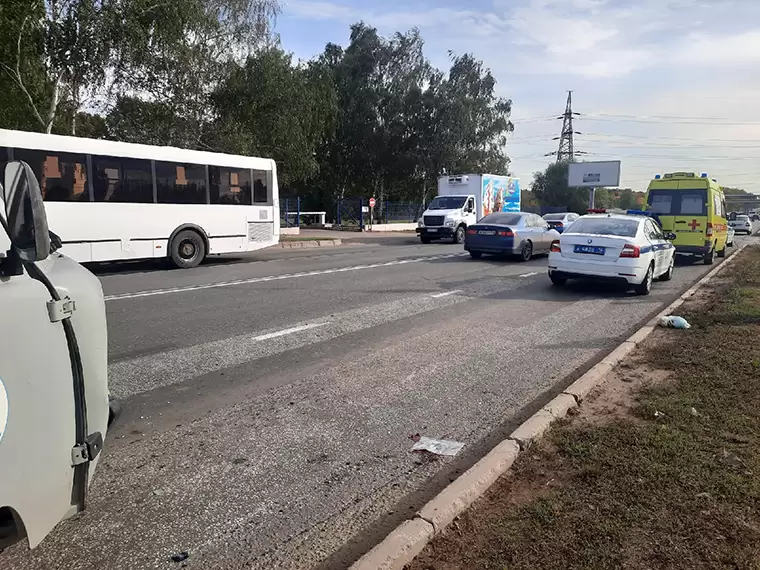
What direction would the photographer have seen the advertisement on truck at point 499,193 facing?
facing the viewer and to the right of the viewer

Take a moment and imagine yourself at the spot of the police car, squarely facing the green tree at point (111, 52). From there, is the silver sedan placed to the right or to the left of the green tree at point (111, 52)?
right

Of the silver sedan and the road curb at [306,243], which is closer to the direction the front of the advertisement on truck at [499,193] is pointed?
the silver sedan

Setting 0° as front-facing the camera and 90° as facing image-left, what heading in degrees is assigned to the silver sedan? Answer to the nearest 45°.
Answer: approximately 225°

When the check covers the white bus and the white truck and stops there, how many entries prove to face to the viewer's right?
0

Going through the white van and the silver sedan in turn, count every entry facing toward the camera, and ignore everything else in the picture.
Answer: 0

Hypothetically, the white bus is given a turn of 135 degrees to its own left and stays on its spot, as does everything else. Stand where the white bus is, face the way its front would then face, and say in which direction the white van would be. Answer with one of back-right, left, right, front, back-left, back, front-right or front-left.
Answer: right

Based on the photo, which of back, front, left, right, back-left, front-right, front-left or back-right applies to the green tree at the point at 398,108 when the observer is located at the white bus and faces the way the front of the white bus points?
back

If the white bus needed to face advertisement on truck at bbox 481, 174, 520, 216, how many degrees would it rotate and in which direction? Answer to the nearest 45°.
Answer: approximately 180°

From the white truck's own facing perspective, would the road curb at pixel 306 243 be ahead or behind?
ahead

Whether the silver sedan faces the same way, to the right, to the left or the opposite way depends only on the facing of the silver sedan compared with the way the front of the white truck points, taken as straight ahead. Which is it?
the opposite way

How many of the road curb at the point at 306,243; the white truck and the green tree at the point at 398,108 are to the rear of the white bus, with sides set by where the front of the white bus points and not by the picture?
3

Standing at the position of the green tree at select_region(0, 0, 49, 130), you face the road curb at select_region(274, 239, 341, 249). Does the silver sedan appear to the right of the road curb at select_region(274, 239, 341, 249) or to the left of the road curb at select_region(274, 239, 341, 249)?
right

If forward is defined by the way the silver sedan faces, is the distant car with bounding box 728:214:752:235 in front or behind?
in front
